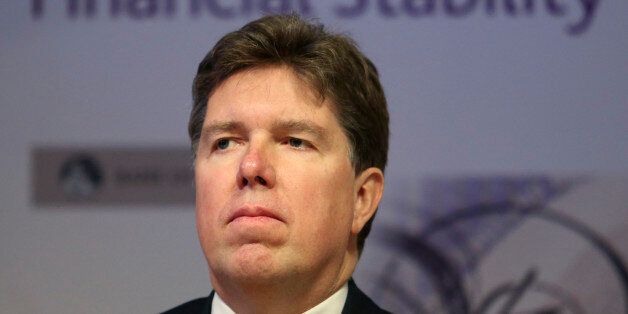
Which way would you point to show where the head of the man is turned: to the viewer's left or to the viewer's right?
to the viewer's left

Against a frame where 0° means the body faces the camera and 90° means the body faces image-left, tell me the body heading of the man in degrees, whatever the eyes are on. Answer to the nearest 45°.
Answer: approximately 45°
